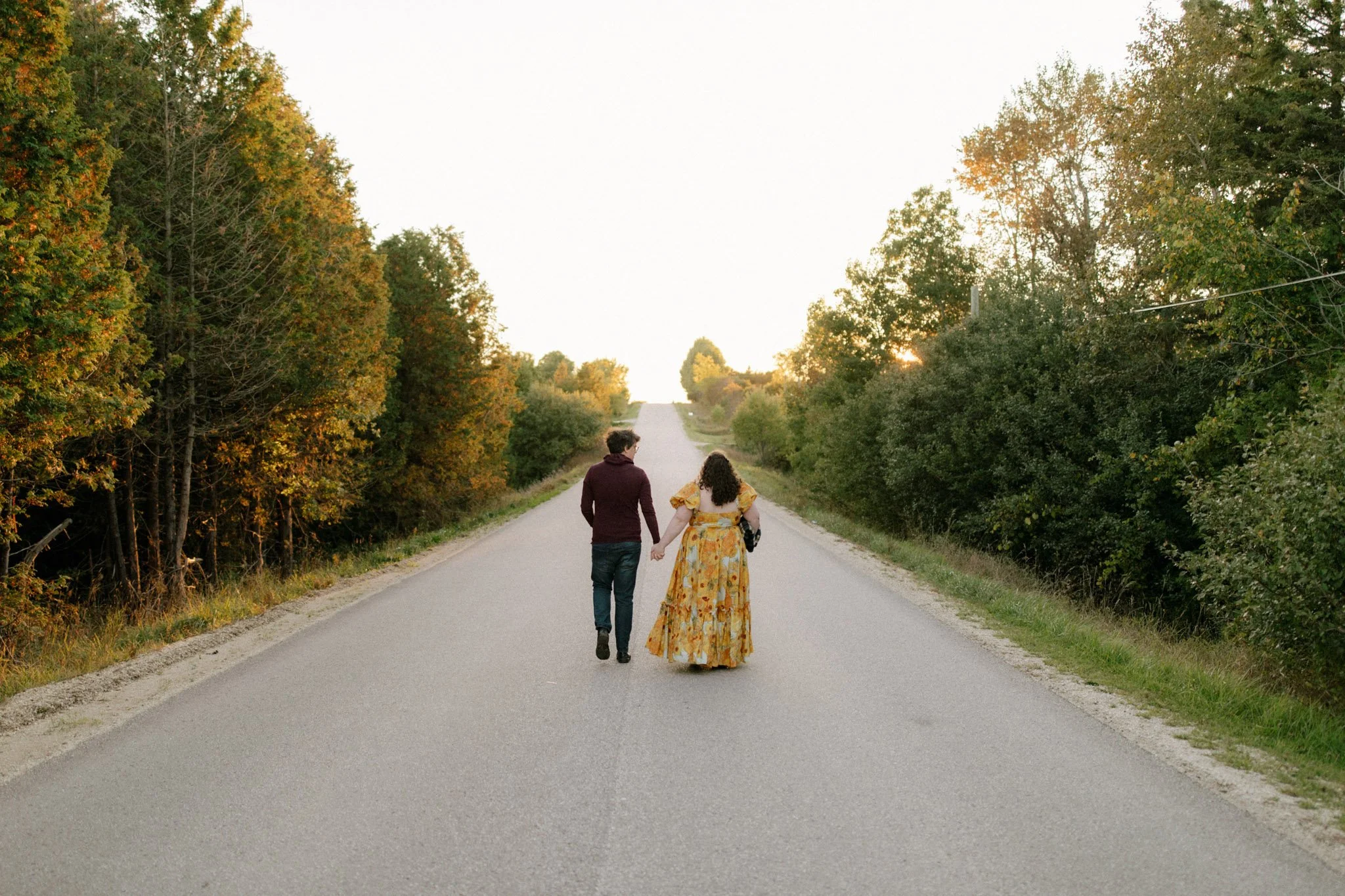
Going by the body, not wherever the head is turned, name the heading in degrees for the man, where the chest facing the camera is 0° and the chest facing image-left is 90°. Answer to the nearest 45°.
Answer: approximately 180°

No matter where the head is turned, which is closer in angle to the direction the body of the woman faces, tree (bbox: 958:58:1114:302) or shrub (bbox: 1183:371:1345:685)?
the tree

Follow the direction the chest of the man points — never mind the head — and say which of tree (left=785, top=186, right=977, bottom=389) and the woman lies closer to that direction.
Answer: the tree

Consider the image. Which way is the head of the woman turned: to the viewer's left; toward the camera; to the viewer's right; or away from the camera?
away from the camera

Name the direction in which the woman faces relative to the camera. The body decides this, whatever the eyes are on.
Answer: away from the camera

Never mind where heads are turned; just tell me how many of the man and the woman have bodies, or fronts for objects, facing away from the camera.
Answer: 2

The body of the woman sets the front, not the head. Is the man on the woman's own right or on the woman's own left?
on the woman's own left

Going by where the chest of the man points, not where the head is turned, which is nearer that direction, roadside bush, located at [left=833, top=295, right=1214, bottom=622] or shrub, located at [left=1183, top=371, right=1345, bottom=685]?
the roadside bush

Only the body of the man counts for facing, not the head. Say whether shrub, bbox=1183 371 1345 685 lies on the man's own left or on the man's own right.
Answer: on the man's own right

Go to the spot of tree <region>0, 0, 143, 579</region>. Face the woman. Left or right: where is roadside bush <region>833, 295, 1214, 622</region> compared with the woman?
left

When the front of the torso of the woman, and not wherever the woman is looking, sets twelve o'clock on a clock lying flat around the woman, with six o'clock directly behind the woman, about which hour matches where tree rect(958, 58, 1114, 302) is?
The tree is roughly at 1 o'clock from the woman.
